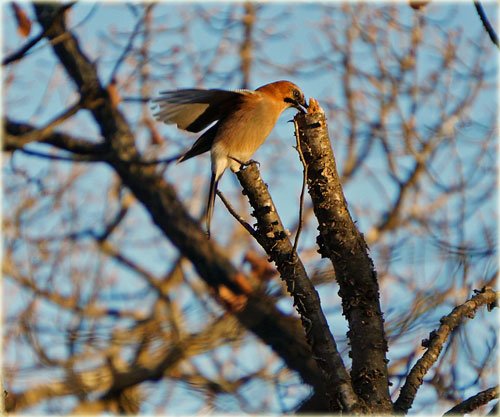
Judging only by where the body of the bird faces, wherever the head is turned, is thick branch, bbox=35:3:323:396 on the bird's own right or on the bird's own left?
on the bird's own left

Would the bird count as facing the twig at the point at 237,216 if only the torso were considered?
no

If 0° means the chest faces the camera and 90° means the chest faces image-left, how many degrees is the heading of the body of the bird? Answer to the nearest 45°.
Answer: approximately 270°

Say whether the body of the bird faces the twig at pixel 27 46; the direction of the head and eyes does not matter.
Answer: no
